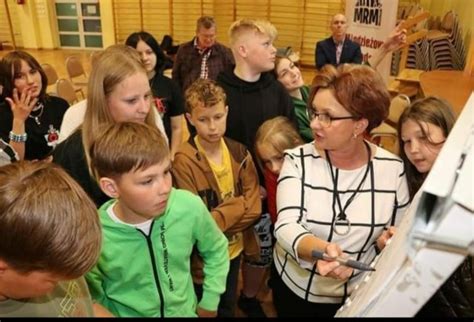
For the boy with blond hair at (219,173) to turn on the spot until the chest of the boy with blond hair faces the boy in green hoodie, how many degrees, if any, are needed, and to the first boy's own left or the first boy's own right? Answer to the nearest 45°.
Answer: approximately 45° to the first boy's own right

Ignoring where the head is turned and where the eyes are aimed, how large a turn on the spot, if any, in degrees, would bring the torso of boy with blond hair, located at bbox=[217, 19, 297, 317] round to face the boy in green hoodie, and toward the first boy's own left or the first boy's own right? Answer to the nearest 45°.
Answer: approximately 45° to the first boy's own right

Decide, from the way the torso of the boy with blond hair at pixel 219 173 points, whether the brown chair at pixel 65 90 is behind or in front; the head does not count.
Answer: behind

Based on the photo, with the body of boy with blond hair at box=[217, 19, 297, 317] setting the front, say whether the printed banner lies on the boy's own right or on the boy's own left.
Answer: on the boy's own left

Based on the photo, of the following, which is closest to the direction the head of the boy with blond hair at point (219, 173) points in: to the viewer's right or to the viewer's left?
to the viewer's right

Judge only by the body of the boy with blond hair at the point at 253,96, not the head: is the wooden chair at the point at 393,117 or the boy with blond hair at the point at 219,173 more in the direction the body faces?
the boy with blond hair

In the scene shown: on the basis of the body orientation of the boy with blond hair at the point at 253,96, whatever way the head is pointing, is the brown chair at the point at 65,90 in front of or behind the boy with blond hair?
behind

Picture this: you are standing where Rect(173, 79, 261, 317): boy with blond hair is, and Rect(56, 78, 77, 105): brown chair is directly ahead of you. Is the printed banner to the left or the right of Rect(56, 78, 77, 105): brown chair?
right

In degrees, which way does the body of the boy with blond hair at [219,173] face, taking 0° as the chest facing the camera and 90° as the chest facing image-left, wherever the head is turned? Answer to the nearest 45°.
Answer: approximately 315°

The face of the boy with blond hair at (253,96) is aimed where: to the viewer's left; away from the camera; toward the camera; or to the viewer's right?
to the viewer's right

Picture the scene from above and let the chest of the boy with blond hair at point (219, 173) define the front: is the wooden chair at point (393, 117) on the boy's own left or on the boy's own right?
on the boy's own left

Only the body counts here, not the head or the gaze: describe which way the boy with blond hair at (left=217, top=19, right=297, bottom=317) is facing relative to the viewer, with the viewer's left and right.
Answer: facing the viewer and to the right of the viewer

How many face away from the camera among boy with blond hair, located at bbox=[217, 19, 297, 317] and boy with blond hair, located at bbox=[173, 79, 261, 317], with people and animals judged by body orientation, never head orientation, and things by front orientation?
0
